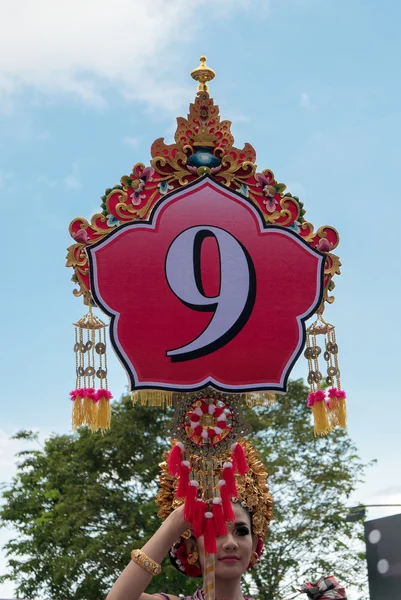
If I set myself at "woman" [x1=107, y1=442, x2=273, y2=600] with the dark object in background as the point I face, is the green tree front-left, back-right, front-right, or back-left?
front-left

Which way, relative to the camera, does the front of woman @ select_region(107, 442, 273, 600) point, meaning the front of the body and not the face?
toward the camera

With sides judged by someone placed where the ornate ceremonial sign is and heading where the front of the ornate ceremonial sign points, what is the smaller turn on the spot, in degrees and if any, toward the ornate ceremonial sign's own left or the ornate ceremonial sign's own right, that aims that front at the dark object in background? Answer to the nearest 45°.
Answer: approximately 135° to the ornate ceremonial sign's own left

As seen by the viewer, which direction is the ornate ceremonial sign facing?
toward the camera

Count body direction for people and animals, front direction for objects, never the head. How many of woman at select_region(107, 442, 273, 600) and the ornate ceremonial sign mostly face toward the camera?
2

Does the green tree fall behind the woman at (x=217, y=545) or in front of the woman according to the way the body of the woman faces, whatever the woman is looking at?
behind

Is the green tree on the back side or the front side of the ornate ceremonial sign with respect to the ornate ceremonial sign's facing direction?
on the back side

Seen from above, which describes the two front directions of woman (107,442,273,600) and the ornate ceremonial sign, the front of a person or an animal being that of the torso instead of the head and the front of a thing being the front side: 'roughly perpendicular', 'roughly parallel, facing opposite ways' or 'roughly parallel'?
roughly parallel

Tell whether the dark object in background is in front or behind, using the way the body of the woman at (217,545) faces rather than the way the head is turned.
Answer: behind
